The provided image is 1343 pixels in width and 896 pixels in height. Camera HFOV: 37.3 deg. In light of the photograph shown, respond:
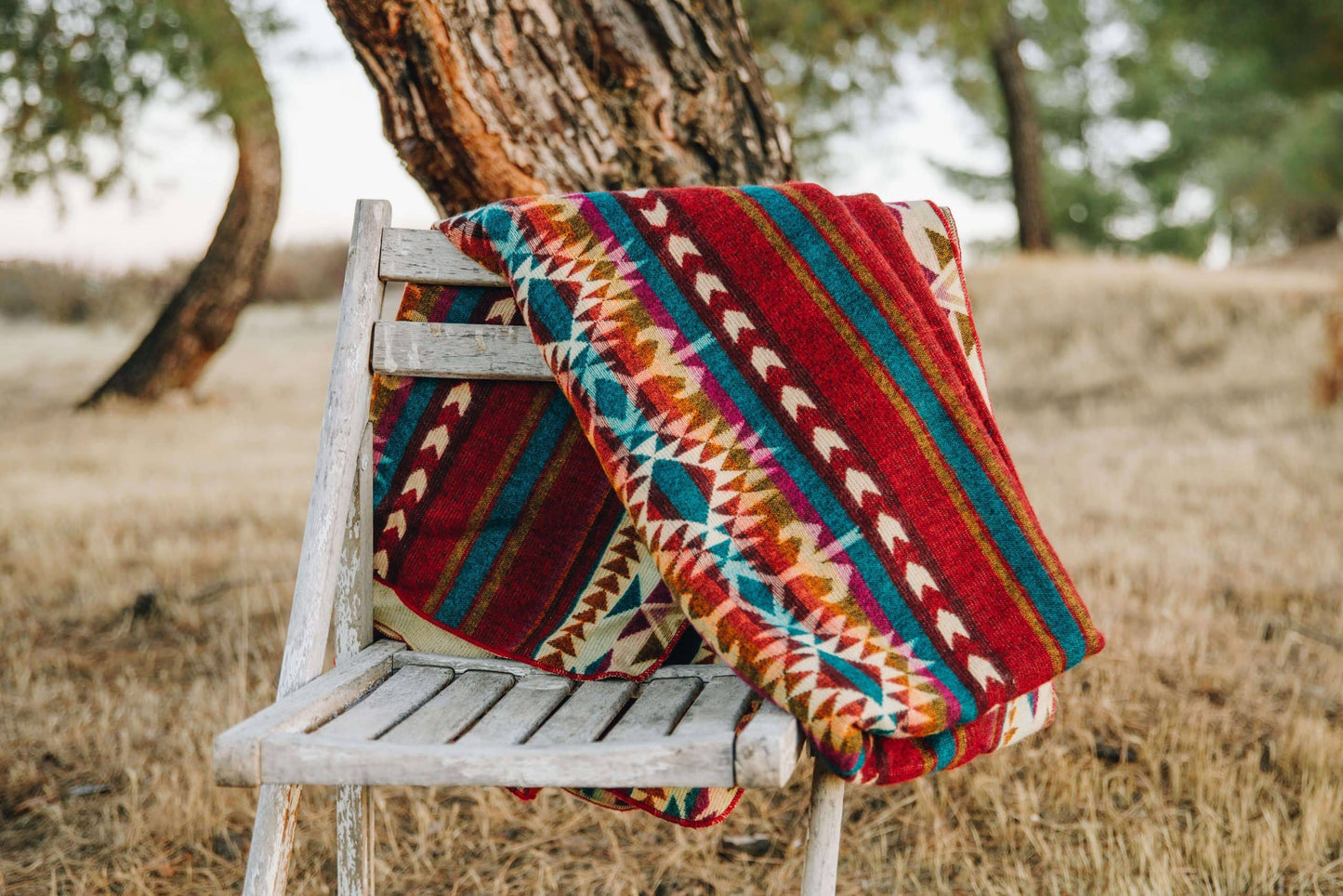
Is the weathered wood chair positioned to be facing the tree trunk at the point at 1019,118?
no

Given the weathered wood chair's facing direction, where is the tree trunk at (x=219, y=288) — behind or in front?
behind

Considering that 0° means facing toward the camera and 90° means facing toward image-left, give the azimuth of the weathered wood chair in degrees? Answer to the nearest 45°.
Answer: approximately 0°

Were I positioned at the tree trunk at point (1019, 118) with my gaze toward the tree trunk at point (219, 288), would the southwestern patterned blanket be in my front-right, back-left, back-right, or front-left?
front-left
